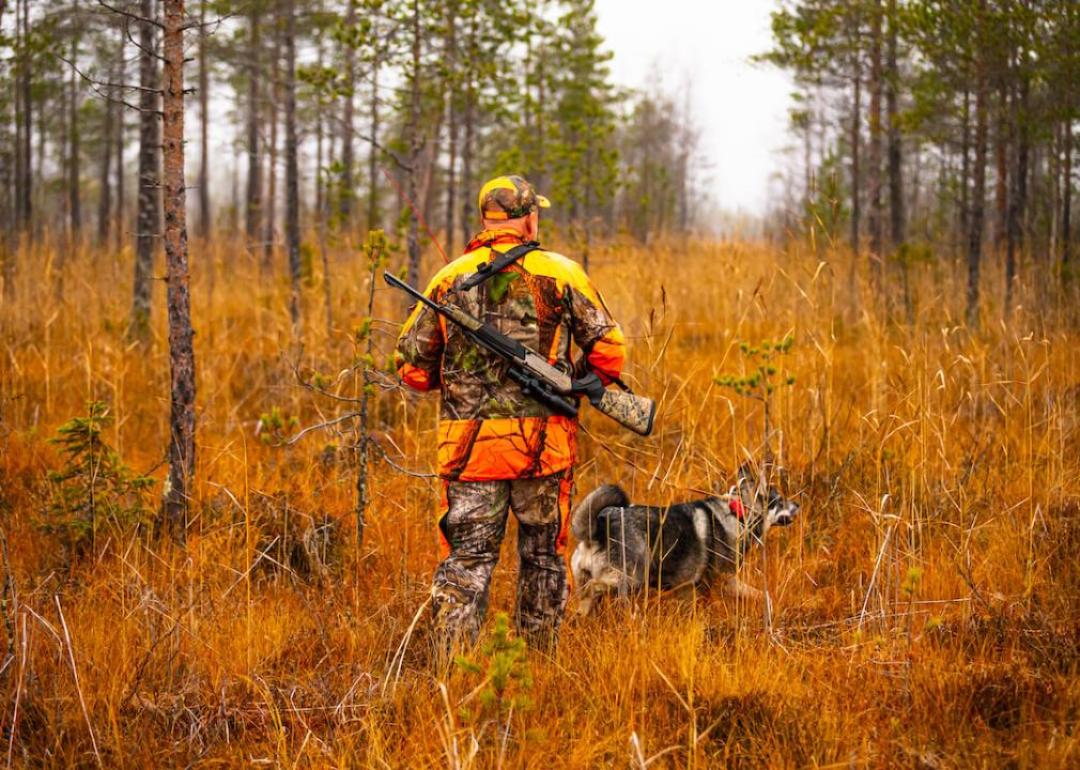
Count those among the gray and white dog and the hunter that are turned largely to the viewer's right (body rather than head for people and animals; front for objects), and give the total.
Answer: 1

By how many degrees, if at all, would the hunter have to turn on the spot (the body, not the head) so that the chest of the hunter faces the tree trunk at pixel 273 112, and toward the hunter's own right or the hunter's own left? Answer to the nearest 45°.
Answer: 0° — they already face it

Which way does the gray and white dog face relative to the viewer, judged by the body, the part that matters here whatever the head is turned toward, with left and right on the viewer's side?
facing to the right of the viewer

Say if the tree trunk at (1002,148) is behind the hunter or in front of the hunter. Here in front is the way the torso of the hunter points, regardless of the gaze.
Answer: in front

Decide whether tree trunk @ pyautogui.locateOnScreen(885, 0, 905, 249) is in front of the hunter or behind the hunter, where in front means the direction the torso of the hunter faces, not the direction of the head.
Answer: in front

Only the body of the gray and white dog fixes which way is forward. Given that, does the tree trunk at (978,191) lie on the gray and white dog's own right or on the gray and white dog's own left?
on the gray and white dog's own left

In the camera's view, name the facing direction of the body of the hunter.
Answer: away from the camera

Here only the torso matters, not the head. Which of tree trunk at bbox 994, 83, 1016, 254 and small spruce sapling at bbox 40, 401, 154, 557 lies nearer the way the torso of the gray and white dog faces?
the tree trunk

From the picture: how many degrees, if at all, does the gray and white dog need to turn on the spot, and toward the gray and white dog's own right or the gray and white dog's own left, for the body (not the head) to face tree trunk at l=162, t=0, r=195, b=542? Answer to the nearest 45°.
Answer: approximately 180°

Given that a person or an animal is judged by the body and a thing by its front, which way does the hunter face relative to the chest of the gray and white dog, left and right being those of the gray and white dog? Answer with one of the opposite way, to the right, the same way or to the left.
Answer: to the left

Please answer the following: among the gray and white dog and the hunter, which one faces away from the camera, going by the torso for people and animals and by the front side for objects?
the hunter
